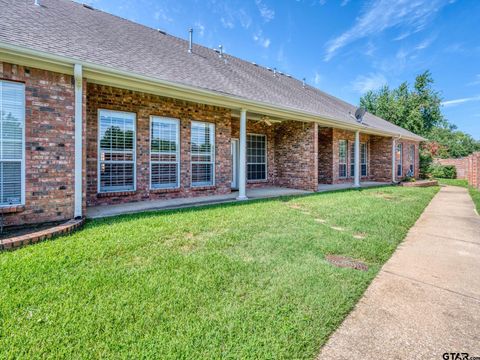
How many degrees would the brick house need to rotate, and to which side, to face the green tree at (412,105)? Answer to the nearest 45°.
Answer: approximately 90° to its left

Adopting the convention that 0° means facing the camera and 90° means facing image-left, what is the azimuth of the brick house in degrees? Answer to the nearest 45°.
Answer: approximately 315°

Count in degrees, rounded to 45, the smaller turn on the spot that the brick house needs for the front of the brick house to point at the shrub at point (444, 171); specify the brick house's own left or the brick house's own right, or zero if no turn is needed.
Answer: approximately 90° to the brick house's own left

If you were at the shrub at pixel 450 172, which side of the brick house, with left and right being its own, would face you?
left

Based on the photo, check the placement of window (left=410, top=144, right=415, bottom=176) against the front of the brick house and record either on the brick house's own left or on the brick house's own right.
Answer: on the brick house's own left

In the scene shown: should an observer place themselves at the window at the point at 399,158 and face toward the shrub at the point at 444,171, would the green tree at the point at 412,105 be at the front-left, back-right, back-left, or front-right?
front-left
